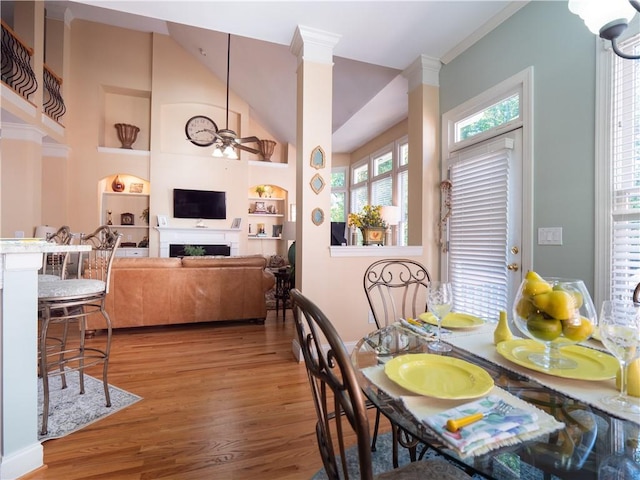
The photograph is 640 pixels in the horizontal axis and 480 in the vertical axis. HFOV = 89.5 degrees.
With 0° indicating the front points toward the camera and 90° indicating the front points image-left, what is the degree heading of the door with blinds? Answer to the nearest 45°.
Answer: approximately 45°

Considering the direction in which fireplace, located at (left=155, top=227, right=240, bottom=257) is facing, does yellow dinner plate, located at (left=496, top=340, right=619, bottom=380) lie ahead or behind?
ahead

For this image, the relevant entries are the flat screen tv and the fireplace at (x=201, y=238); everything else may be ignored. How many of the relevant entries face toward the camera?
2

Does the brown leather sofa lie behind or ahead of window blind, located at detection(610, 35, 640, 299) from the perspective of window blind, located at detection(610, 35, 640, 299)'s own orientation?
ahead

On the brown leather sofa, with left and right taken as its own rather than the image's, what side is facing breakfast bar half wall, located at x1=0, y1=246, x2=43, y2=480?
back

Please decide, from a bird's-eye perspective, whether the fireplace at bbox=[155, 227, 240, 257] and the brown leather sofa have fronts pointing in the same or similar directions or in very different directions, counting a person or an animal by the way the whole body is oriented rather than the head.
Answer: very different directions

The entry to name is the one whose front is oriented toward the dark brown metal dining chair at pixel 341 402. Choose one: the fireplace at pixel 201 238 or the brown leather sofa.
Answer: the fireplace

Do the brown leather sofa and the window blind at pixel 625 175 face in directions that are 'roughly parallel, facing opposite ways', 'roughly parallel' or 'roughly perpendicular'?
roughly perpendicular

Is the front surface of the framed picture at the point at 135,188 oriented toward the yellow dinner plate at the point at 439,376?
yes

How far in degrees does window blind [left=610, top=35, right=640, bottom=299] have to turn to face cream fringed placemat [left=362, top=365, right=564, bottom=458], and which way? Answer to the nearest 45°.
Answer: approximately 45° to its left

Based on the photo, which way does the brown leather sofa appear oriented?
away from the camera

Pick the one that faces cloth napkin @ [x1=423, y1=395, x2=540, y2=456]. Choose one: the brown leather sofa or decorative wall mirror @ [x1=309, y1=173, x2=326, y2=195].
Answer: the decorative wall mirror

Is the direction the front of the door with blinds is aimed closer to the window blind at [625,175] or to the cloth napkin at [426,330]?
the cloth napkin

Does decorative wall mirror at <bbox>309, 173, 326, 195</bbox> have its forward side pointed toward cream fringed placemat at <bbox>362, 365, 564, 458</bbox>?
yes

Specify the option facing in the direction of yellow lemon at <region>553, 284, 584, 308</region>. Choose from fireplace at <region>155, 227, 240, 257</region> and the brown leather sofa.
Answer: the fireplace

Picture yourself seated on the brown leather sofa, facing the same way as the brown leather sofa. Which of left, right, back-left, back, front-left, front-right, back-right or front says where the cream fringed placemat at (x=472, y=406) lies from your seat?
back

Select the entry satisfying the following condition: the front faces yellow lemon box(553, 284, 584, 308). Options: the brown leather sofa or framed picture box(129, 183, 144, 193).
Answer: the framed picture
